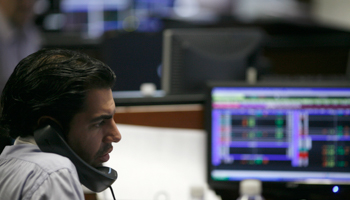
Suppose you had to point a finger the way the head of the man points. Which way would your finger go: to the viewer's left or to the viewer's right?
to the viewer's right

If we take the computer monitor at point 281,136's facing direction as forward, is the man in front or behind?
in front

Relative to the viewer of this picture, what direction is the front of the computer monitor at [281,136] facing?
facing the viewer

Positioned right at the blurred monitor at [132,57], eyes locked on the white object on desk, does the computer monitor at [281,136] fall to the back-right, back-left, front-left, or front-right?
front-left

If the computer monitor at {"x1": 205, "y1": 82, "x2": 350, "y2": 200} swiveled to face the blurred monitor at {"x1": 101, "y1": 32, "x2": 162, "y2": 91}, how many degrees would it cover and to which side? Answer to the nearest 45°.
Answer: approximately 135° to its right

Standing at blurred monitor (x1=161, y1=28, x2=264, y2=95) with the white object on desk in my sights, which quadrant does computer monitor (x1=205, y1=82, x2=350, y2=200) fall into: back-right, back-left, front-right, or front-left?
front-left
